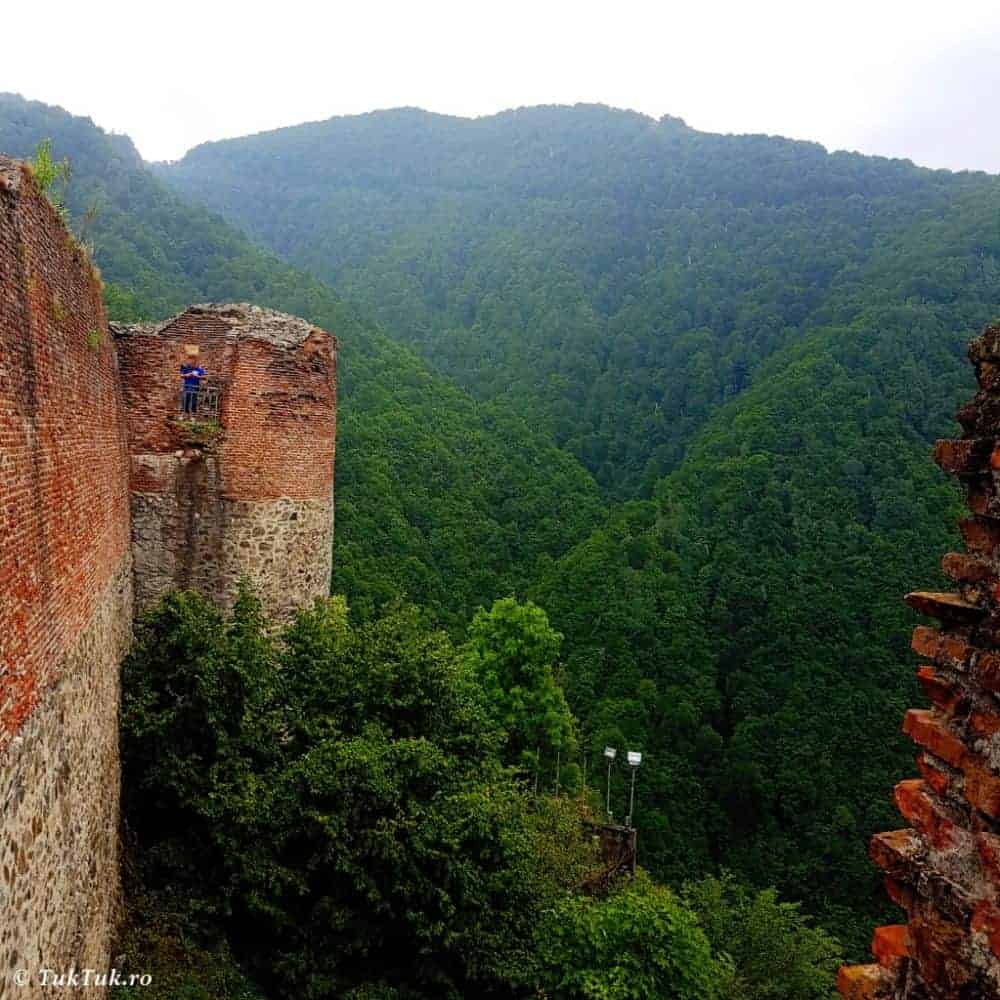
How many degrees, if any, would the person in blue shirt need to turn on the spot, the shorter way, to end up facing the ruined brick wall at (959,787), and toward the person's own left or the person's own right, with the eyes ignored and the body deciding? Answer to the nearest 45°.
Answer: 0° — they already face it

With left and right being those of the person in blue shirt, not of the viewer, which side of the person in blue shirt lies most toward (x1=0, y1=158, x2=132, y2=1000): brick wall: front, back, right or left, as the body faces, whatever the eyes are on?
front

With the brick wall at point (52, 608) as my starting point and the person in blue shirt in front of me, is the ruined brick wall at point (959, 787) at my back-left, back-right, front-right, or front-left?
back-right

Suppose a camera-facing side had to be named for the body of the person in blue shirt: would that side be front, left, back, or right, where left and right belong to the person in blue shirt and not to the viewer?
front
